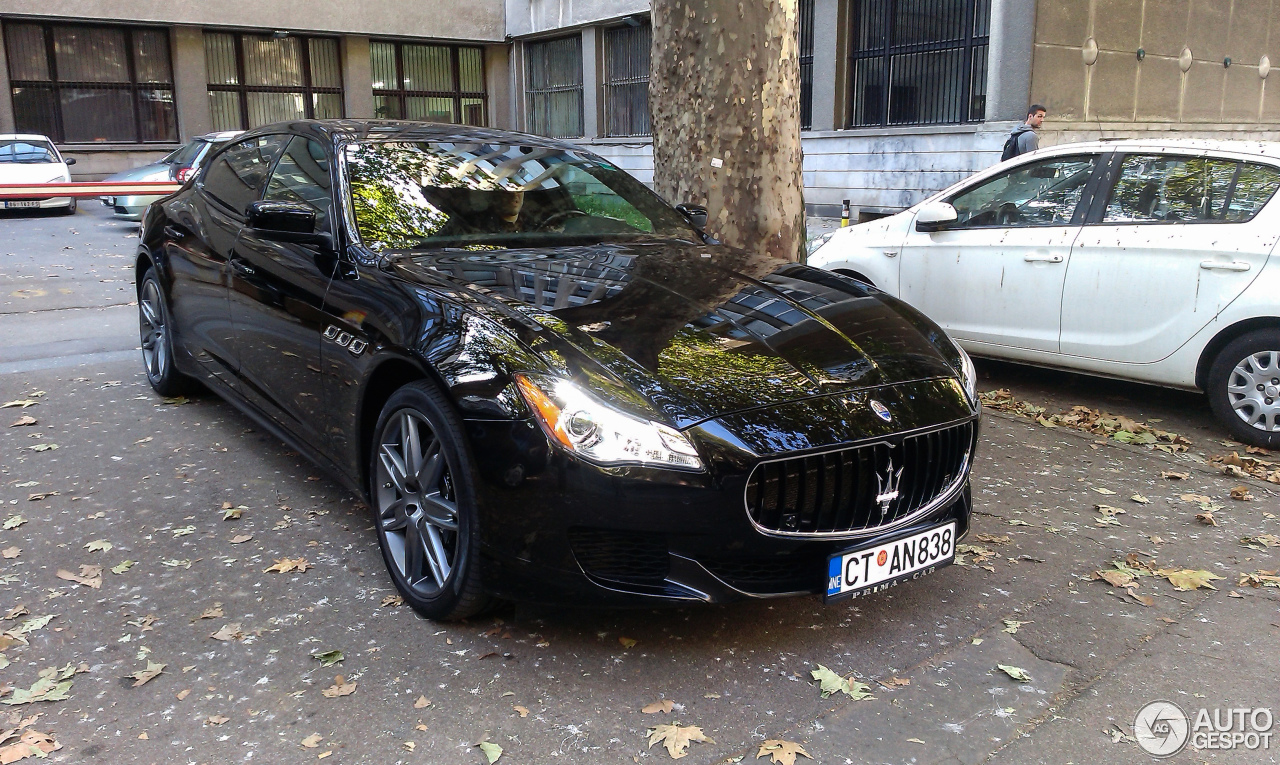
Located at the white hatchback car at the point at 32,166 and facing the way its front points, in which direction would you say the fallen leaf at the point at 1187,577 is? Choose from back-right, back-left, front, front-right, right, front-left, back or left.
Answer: front

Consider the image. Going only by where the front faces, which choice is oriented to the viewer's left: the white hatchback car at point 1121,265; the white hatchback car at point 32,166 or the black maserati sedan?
the white hatchback car at point 1121,265

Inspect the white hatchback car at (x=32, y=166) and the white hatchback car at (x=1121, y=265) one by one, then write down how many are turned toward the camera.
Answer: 1

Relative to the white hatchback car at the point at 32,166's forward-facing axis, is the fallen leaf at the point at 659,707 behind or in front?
in front

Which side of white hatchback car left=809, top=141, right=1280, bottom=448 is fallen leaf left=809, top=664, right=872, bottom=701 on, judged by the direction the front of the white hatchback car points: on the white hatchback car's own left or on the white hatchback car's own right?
on the white hatchback car's own left

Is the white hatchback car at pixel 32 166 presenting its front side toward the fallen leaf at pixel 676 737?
yes

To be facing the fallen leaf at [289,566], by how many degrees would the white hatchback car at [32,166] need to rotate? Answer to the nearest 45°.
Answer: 0° — it already faces it

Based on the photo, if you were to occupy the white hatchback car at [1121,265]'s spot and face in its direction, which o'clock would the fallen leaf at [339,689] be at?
The fallen leaf is roughly at 10 o'clock from the white hatchback car.

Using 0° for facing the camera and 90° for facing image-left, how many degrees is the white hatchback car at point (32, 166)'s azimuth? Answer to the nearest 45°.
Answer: approximately 0°

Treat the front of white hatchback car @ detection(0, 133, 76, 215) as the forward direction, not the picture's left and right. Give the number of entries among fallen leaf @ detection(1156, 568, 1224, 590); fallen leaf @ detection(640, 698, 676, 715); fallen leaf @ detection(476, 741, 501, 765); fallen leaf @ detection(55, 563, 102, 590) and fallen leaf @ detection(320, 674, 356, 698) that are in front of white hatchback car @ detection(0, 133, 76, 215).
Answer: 5

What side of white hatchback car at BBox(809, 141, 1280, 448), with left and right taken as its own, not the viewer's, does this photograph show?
left

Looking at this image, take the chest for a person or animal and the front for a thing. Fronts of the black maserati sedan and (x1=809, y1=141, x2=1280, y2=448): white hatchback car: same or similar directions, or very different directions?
very different directions

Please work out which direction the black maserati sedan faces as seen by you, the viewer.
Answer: facing the viewer and to the right of the viewer
